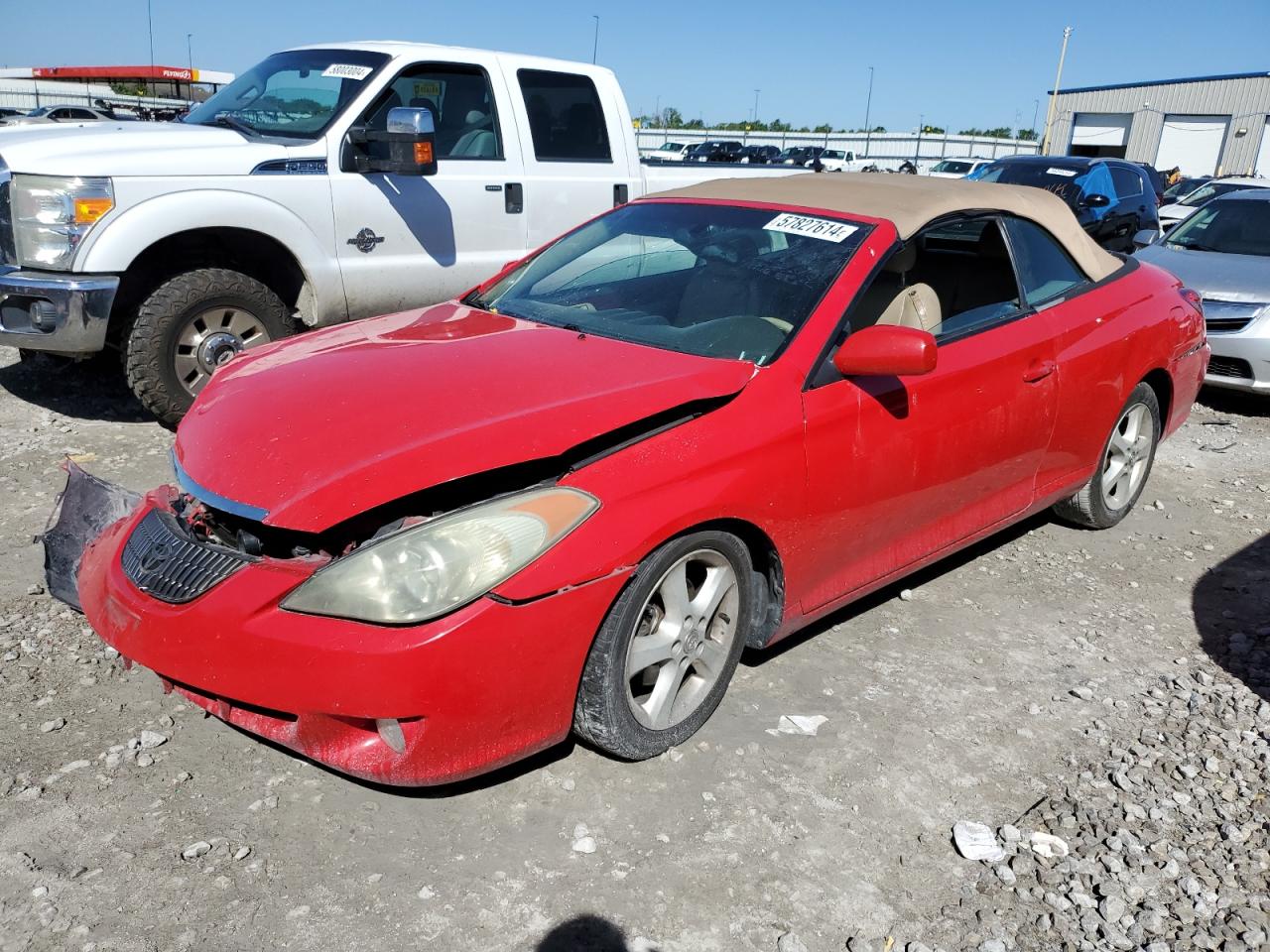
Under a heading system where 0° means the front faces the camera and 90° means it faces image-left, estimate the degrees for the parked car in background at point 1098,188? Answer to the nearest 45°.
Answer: approximately 45°

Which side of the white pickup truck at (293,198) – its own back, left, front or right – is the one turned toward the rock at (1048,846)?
left

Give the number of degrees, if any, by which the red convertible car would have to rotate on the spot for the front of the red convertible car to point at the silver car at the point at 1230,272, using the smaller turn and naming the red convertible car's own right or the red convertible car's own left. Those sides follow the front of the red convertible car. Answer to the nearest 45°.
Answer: approximately 180°

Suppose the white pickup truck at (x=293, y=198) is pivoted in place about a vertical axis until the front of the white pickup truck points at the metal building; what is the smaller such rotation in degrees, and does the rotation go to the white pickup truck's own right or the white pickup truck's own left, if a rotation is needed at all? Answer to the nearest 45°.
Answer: approximately 180°

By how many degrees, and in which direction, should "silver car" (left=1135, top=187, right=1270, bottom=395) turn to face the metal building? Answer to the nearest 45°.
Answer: approximately 135° to its right
